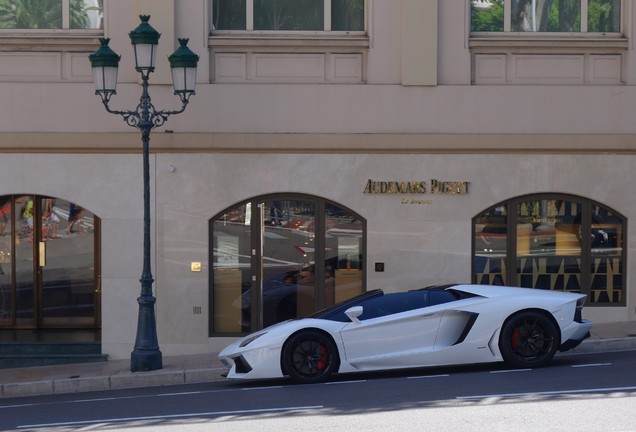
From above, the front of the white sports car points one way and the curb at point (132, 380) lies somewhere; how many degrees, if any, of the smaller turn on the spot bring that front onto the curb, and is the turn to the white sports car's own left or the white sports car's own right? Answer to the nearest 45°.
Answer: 0° — it already faces it

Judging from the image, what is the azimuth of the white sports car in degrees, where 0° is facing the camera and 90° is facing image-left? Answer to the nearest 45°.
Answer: approximately 90°

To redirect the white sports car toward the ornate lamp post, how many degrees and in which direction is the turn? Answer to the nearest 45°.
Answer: approximately 45° to its right
